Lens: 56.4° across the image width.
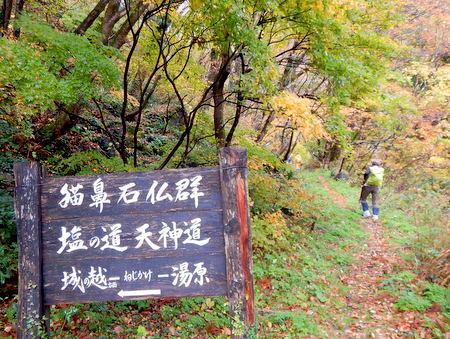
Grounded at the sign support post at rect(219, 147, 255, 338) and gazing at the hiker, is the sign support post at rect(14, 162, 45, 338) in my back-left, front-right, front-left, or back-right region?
back-left

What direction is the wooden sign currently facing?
toward the camera

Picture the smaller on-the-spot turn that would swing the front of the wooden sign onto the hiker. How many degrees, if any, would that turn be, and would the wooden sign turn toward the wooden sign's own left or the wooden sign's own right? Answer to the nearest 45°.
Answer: approximately 135° to the wooden sign's own left
